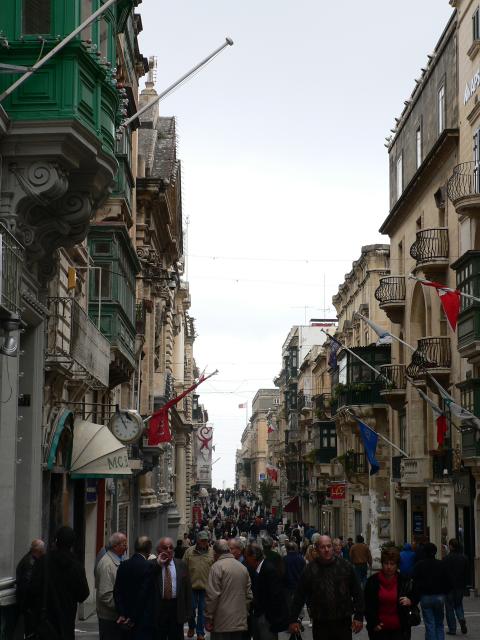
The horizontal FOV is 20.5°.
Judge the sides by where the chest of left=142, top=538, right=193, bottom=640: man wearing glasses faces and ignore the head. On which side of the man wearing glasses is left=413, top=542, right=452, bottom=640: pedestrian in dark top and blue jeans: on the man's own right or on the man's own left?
on the man's own left

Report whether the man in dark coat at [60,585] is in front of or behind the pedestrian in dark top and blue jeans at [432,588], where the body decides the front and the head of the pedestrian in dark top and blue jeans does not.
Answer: behind

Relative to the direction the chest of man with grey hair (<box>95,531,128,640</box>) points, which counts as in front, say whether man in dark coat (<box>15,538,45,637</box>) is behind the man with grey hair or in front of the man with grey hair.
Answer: behind

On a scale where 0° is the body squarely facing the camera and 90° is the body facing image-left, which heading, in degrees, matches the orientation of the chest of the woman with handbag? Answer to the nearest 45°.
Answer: approximately 0°

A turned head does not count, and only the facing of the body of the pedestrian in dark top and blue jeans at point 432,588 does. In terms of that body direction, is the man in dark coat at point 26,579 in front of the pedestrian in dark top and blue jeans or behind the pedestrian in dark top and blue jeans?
behind

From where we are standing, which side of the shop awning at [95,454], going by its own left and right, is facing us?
right
